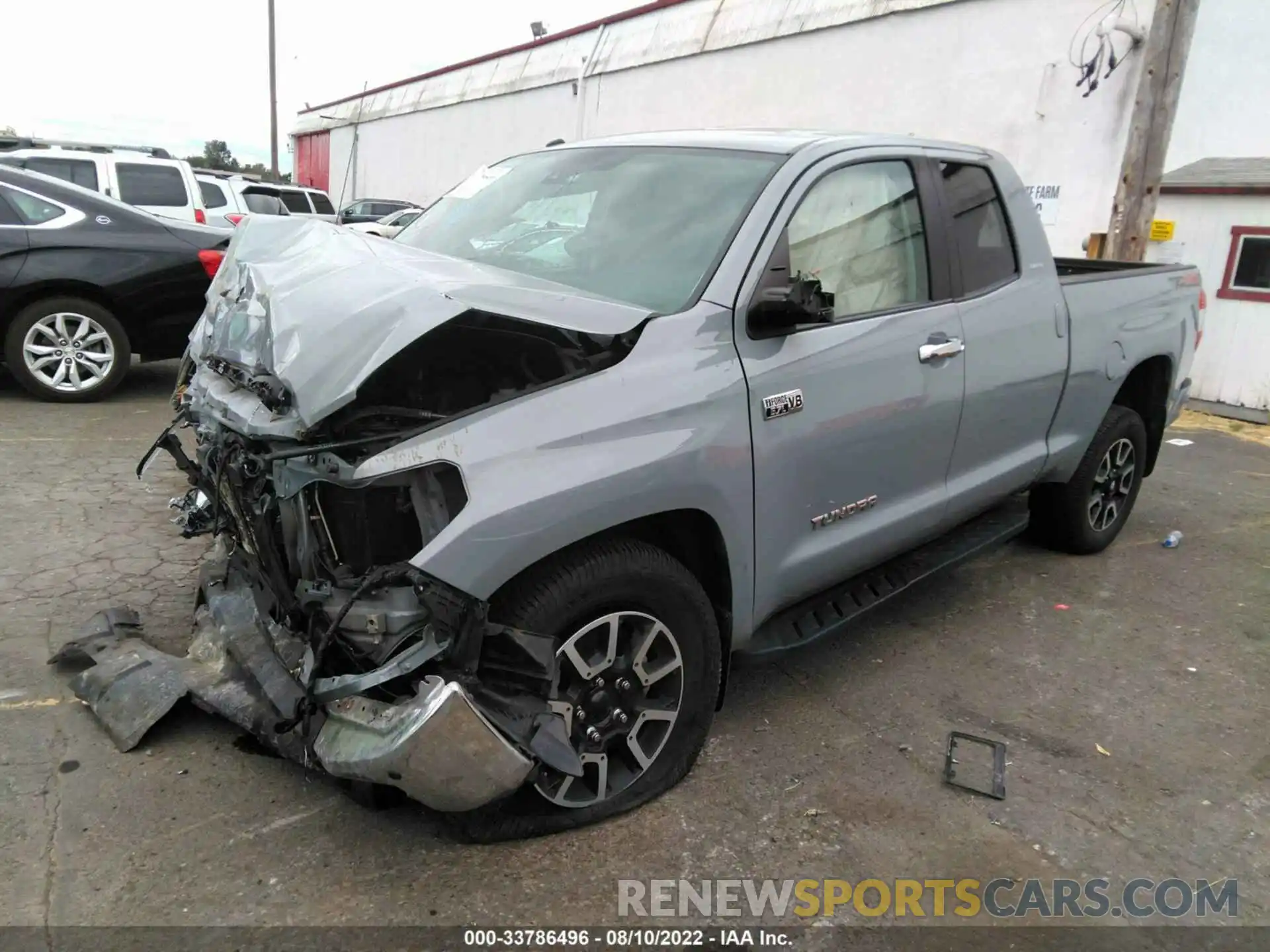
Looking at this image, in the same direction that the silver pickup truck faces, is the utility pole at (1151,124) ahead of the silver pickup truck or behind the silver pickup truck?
behind

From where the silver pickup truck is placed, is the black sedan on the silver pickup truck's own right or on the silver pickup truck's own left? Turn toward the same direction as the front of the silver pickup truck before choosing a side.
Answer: on the silver pickup truck's own right

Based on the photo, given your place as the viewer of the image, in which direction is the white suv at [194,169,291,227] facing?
facing away from the viewer and to the left of the viewer

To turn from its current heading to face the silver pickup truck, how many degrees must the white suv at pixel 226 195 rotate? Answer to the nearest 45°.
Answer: approximately 135° to its left

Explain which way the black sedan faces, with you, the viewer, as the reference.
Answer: facing to the left of the viewer

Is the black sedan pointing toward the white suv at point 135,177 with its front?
no

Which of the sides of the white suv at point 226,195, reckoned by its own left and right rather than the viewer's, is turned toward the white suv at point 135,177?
left

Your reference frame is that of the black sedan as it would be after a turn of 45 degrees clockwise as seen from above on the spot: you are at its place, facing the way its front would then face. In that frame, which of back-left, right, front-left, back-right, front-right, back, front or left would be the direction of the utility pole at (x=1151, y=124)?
back-right

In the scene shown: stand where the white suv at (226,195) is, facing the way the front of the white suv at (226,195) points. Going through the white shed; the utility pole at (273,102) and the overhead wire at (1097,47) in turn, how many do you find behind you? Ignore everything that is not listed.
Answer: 2

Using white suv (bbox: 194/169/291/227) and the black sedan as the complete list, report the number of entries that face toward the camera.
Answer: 0

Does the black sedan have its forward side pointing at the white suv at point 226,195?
no

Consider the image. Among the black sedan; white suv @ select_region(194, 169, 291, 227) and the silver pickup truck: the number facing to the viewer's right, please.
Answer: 0

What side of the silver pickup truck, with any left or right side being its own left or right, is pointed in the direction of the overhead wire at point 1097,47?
back

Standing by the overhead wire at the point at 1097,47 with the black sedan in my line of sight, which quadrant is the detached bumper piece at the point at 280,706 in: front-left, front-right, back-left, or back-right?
front-left

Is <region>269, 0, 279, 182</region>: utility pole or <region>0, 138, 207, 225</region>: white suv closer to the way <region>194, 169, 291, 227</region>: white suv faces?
the utility pole

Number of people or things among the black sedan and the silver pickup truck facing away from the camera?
0

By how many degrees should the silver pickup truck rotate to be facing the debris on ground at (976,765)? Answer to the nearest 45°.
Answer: approximately 135° to its left

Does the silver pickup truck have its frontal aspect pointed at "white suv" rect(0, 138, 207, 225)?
no

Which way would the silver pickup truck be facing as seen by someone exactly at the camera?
facing the viewer and to the left of the viewer

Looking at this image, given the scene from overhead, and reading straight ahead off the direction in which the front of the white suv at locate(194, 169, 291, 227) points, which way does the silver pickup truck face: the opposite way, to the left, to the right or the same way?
to the left
